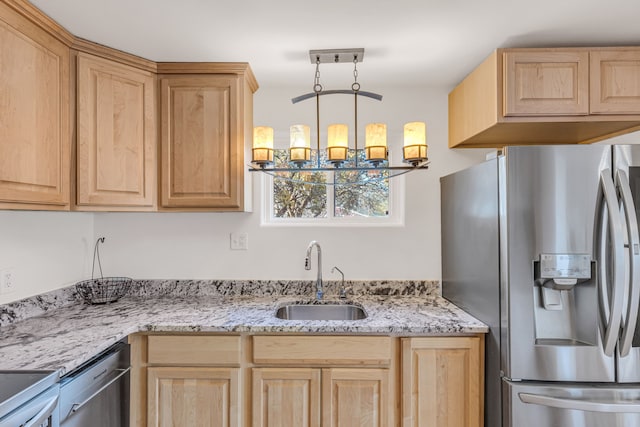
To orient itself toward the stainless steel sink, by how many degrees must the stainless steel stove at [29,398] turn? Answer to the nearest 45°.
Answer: approximately 45° to its left

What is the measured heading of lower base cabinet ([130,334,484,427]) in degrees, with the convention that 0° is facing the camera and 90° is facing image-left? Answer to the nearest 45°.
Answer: approximately 0°

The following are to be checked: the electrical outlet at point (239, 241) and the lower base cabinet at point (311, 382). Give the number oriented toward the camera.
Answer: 2

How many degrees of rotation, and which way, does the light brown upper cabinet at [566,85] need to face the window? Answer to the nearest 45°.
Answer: approximately 135° to its right

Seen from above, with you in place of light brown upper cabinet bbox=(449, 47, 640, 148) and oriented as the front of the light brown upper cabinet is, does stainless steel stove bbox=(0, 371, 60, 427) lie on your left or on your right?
on your right

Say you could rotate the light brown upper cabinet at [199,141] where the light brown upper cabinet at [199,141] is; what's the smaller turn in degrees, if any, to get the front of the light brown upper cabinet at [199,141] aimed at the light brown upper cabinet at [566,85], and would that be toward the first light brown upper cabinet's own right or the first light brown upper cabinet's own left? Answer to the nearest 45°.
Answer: approximately 45° to the first light brown upper cabinet's own left

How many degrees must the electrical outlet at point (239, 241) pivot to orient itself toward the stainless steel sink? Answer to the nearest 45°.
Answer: approximately 45° to its left

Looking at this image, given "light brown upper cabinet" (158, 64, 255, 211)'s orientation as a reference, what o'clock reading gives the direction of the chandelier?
The chandelier is roughly at 10 o'clock from the light brown upper cabinet.

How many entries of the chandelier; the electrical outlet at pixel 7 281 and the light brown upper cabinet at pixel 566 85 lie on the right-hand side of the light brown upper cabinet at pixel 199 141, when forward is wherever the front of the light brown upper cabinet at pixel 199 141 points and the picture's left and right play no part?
1

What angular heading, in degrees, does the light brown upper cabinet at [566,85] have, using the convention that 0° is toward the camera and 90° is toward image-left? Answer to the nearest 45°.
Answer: approximately 315°
